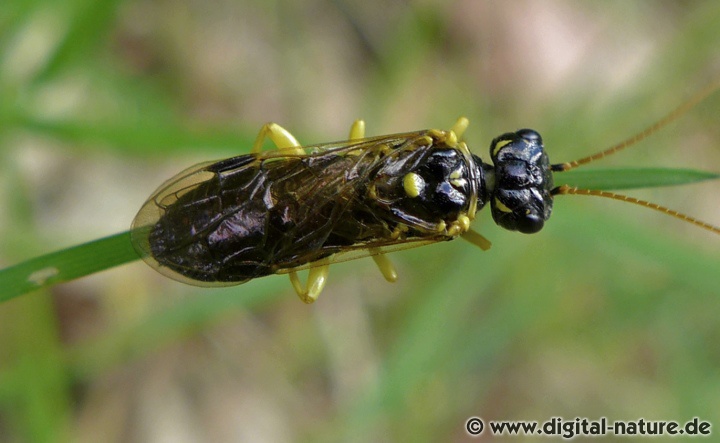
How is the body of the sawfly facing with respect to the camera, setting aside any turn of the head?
to the viewer's right
